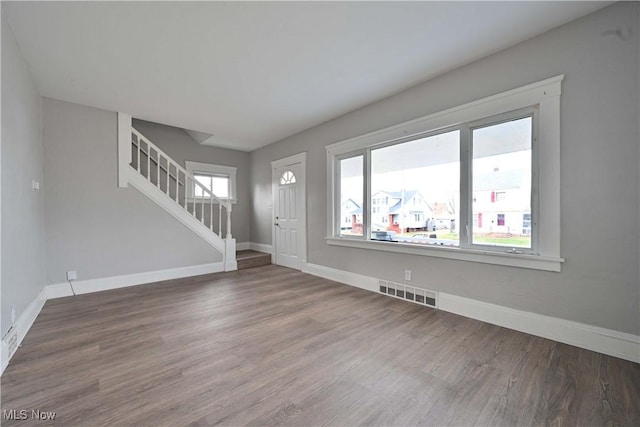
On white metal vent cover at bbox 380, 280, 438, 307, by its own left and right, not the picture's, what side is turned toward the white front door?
right

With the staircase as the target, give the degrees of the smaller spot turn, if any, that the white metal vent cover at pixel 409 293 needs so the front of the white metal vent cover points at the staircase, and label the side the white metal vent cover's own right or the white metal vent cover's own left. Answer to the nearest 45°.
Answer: approximately 45° to the white metal vent cover's own right

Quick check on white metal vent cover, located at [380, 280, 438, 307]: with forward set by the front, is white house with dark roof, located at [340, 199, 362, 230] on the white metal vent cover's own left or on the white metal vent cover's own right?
on the white metal vent cover's own right

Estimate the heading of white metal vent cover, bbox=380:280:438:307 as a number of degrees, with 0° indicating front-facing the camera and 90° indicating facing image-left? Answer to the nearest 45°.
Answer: approximately 45°
